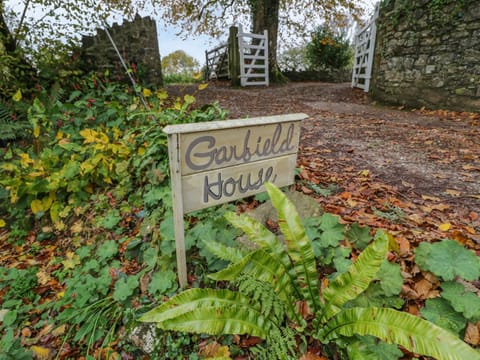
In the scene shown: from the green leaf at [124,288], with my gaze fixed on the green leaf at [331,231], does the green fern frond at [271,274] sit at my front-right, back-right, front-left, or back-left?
front-right

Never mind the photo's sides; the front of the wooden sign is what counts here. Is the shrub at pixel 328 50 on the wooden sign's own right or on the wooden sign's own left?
on the wooden sign's own left

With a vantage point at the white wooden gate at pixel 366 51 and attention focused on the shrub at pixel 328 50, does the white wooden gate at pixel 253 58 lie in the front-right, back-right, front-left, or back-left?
front-left

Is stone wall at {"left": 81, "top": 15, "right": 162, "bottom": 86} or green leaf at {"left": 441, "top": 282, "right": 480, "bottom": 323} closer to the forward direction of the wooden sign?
the green leaf

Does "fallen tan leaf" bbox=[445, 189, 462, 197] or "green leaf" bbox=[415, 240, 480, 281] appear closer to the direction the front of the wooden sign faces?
the green leaf

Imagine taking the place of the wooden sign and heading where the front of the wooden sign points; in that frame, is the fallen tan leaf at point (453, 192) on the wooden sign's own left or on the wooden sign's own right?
on the wooden sign's own left

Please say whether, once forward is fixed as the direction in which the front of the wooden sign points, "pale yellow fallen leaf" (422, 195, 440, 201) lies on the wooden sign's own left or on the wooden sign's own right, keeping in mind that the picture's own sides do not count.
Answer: on the wooden sign's own left

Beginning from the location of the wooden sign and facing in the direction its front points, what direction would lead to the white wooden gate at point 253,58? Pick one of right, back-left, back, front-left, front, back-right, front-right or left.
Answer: back-left

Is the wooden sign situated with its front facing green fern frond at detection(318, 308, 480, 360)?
yes

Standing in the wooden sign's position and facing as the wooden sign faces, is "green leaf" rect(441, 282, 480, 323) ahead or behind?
ahead

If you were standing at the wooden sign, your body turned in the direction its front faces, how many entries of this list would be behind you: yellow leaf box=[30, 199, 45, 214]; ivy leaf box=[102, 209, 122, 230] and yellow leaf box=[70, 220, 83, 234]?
3

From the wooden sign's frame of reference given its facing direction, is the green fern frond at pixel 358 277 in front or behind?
in front

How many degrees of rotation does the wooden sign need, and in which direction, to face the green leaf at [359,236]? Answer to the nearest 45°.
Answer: approximately 45° to its left

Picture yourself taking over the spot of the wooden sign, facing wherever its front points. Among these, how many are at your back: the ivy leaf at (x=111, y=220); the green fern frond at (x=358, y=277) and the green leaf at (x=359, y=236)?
1

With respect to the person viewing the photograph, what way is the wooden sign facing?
facing the viewer and to the right of the viewer
